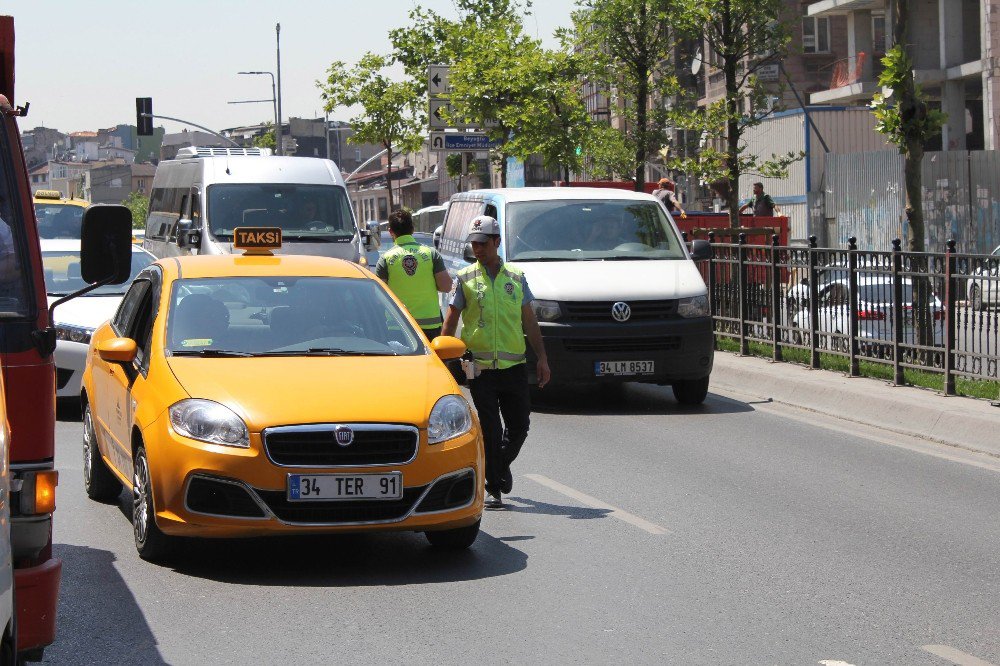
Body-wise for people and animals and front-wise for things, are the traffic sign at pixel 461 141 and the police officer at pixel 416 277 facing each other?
yes

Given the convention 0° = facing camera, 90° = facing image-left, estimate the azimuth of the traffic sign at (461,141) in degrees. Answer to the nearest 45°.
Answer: approximately 0°

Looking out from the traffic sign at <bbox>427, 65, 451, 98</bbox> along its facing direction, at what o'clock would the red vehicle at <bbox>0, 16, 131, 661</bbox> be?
The red vehicle is roughly at 12 o'clock from the traffic sign.

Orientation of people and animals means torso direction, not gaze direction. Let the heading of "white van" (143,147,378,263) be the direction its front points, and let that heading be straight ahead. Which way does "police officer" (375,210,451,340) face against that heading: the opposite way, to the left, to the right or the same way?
the opposite way

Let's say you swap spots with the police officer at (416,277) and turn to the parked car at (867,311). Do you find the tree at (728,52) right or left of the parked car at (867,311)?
left

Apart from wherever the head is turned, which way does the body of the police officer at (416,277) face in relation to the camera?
away from the camera
